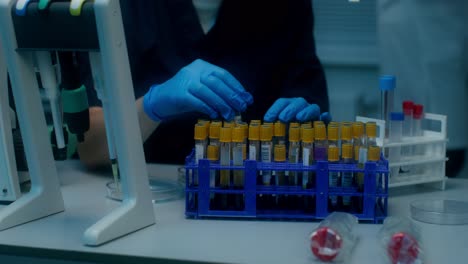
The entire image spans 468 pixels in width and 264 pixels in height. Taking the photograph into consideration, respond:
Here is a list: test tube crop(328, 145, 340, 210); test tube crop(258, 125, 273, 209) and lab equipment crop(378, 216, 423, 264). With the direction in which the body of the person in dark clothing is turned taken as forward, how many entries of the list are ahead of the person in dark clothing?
3

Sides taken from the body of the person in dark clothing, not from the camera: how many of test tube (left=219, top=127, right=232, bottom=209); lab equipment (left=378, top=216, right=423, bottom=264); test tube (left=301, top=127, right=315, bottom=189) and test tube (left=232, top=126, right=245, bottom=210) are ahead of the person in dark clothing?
4

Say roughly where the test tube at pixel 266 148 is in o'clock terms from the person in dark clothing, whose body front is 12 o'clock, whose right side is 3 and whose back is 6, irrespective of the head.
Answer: The test tube is roughly at 12 o'clock from the person in dark clothing.

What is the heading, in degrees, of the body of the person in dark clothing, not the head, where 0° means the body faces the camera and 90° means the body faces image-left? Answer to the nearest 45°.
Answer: approximately 0°

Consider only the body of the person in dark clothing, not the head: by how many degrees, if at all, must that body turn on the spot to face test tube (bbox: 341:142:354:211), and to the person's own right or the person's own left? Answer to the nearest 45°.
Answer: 0° — they already face it

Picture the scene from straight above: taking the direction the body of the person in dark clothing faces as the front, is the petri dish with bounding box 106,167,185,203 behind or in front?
in front

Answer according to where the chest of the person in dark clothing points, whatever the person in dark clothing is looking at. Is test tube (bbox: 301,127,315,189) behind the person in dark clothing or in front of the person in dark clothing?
in front

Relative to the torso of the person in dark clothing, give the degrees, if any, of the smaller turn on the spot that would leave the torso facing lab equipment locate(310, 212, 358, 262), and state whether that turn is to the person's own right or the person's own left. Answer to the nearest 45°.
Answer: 0° — they already face it

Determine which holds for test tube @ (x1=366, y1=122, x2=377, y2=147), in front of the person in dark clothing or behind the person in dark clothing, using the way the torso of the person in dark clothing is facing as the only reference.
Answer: in front

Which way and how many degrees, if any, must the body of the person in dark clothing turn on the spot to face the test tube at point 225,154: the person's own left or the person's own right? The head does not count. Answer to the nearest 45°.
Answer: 0° — they already face it
